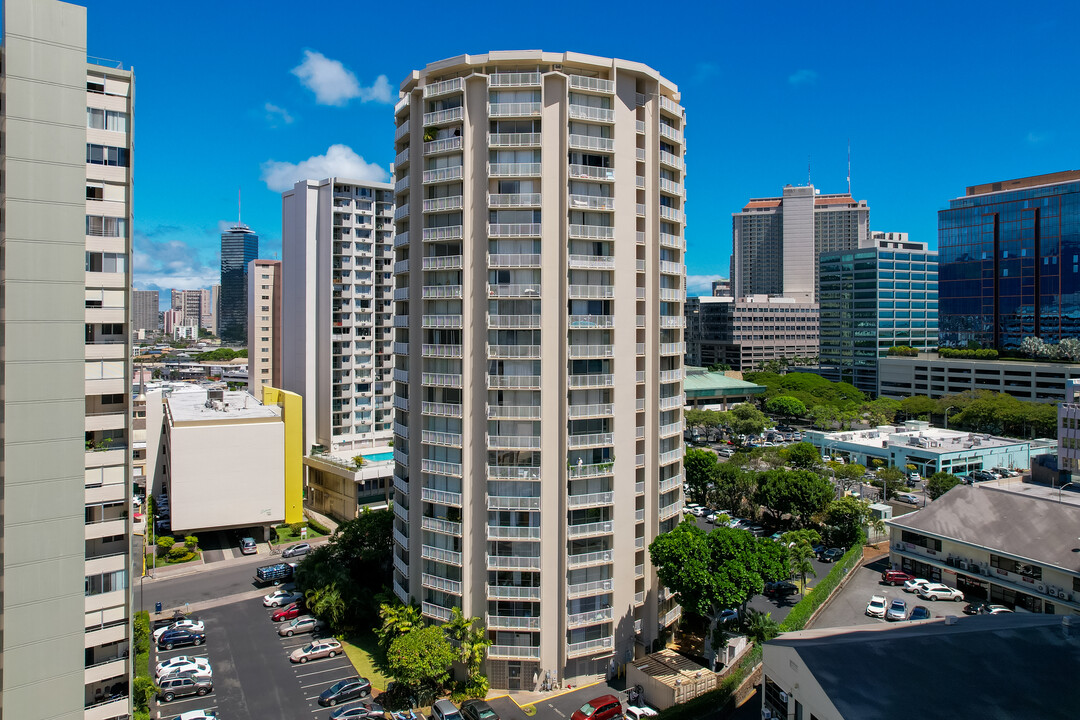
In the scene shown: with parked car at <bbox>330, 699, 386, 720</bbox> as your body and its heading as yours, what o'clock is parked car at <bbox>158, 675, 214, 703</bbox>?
parked car at <bbox>158, 675, 214, 703</bbox> is roughly at 7 o'clock from parked car at <bbox>330, 699, 386, 720</bbox>.

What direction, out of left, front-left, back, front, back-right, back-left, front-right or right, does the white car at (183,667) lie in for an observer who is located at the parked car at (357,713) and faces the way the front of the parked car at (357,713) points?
back-left

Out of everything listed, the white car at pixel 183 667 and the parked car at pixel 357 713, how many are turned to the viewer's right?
1

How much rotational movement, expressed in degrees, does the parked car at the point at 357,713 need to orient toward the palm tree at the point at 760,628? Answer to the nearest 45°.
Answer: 0° — it already faces it

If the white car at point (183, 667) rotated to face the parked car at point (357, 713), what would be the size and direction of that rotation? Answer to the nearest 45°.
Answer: approximately 45° to its right

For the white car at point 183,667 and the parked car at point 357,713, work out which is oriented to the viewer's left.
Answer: the white car

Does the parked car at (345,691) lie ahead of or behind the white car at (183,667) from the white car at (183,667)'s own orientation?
behind

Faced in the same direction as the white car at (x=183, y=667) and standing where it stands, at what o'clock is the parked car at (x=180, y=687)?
The parked car is roughly at 9 o'clock from the white car.

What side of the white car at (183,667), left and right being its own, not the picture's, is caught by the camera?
left

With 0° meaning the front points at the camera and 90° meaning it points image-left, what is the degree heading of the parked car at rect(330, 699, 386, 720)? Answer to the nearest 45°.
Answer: approximately 270°
